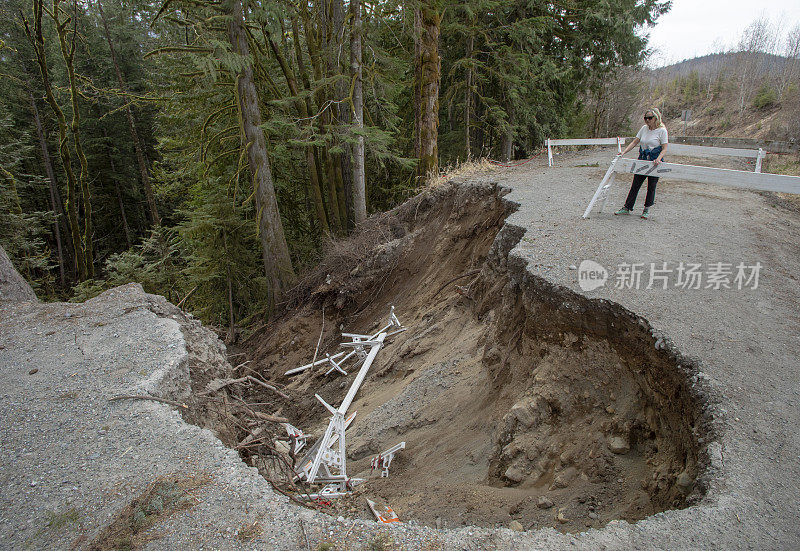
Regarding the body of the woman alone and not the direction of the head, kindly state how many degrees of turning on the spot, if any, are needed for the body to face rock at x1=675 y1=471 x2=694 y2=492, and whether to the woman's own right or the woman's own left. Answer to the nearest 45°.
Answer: approximately 45° to the woman's own left

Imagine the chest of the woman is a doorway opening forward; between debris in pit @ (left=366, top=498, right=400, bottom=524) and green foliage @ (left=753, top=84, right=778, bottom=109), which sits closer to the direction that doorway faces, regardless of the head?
the debris in pit

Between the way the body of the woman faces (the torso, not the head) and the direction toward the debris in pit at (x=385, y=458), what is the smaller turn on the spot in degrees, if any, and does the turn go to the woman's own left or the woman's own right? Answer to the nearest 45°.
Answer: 0° — they already face it

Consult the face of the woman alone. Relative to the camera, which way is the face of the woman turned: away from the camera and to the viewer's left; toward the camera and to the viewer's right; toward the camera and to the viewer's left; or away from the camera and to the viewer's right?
toward the camera and to the viewer's left

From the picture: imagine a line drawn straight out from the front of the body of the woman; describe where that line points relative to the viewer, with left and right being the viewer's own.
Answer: facing the viewer and to the left of the viewer

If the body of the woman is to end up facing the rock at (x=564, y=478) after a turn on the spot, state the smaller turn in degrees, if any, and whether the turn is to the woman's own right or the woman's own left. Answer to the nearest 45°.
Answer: approximately 45° to the woman's own left

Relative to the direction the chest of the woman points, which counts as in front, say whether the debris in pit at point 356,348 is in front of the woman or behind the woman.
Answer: in front
